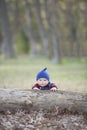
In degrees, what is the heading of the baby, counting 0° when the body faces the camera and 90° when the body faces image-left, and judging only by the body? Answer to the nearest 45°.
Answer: approximately 0°
